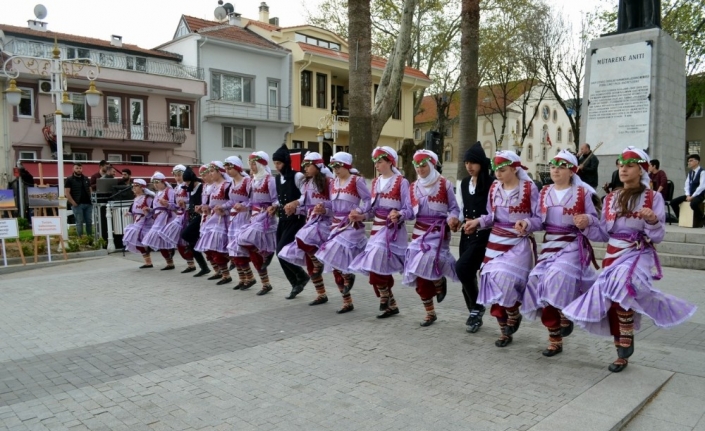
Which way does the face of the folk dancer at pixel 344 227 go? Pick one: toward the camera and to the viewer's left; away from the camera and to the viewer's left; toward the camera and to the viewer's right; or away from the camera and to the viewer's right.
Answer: toward the camera and to the viewer's left

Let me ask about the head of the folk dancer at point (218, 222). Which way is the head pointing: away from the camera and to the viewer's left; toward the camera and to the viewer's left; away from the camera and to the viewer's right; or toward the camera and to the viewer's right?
toward the camera and to the viewer's left

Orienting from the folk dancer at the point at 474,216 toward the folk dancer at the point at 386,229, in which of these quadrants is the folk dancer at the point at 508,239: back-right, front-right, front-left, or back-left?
back-left

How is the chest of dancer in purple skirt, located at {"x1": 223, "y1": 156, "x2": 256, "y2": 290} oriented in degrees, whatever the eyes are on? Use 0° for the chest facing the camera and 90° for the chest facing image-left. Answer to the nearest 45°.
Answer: approximately 45°

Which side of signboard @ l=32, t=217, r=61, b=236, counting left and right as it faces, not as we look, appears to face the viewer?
front

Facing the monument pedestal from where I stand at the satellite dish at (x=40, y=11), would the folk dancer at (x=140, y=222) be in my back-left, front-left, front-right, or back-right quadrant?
front-right

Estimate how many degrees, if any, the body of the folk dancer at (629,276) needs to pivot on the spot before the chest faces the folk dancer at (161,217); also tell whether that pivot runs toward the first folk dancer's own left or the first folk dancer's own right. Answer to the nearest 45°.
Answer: approximately 45° to the first folk dancer's own right

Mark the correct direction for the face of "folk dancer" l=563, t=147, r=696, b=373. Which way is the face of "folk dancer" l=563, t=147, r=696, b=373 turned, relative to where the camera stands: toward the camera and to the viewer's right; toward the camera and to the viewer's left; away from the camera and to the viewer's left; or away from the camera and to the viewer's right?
toward the camera and to the viewer's left

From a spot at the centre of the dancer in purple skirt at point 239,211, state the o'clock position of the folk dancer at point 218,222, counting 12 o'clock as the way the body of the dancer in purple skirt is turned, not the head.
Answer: The folk dancer is roughly at 3 o'clock from the dancer in purple skirt.

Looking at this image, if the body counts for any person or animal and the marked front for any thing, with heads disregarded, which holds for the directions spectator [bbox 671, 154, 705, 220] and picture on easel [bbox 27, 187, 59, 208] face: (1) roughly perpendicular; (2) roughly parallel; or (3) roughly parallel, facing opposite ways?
roughly perpendicular

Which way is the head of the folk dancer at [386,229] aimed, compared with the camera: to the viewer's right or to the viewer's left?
to the viewer's left

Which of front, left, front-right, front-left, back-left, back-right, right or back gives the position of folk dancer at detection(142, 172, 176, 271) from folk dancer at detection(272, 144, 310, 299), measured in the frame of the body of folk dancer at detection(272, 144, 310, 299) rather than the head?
right

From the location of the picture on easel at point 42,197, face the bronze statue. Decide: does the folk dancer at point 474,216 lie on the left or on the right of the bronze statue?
right

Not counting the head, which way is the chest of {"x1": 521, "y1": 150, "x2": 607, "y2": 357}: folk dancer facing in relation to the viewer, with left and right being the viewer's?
facing the viewer and to the left of the viewer

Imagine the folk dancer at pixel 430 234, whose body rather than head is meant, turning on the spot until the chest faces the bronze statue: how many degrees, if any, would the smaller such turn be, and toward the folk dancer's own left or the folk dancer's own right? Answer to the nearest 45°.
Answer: approximately 180°

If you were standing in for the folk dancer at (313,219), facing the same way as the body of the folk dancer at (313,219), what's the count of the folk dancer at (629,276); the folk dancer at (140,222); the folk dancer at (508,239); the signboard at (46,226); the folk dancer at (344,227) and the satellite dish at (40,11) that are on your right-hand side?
3
